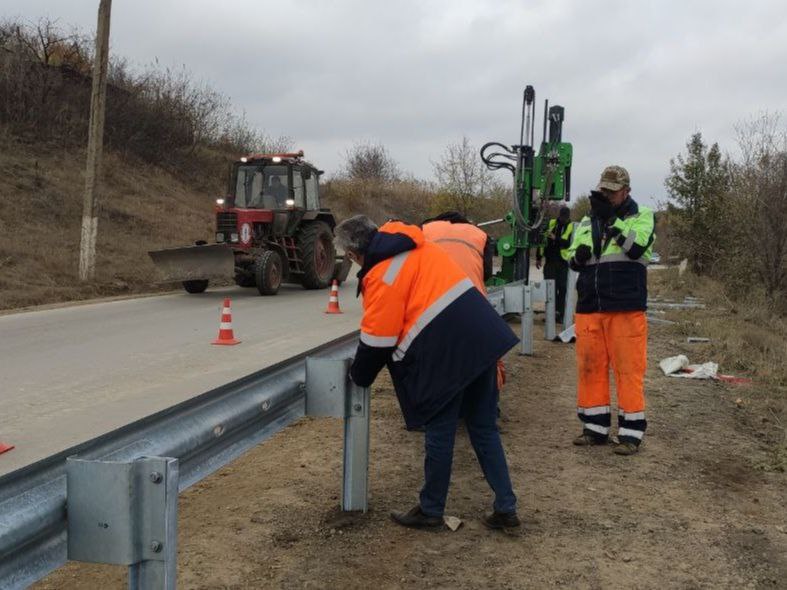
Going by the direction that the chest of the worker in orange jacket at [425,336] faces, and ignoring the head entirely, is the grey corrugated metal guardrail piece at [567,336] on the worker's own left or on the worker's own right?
on the worker's own right

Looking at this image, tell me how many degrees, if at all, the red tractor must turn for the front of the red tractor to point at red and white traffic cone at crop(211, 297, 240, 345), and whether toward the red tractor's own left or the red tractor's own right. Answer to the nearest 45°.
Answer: approximately 45° to the red tractor's own left

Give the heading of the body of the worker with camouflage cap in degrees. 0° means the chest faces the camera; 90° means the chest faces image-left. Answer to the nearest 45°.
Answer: approximately 45°

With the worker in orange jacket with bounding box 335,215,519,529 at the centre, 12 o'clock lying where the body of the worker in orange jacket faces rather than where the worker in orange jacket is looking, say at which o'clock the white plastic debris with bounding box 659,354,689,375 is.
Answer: The white plastic debris is roughly at 4 o'clock from the worker in orange jacket.

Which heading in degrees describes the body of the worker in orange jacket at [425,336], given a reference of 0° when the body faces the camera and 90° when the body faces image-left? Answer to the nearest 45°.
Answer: approximately 90°

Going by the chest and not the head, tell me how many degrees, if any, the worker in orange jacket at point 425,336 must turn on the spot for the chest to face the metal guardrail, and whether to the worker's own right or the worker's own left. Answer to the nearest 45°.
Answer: approximately 45° to the worker's own left

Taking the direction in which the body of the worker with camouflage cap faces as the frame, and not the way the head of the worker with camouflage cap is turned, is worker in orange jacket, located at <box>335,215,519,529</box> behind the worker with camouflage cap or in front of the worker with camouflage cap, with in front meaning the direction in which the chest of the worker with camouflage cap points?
in front

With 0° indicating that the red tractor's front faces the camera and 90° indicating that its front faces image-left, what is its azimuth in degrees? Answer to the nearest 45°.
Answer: approximately 45°
